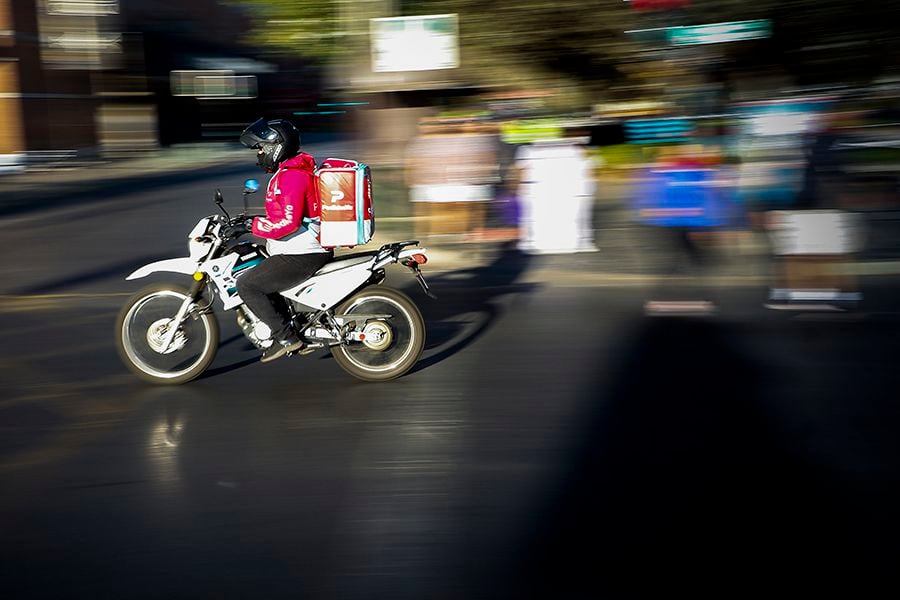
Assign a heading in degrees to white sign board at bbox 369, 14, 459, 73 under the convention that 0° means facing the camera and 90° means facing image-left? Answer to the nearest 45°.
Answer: approximately 0°

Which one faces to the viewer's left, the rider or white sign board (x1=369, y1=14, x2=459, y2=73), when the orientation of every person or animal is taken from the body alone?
the rider

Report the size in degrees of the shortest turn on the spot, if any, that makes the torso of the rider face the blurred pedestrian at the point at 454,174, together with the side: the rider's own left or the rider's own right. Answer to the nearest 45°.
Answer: approximately 90° to the rider's own right

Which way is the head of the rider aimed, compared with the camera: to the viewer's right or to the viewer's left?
to the viewer's left

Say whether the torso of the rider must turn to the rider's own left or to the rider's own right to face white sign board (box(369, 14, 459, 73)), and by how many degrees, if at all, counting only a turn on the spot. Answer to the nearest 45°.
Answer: approximately 90° to the rider's own right

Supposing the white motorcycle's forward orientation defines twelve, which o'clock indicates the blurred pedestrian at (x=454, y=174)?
The blurred pedestrian is roughly at 4 o'clock from the white motorcycle.

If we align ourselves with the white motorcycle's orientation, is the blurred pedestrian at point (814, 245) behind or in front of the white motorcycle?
behind

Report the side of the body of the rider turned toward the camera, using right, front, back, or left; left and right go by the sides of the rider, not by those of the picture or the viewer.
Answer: left

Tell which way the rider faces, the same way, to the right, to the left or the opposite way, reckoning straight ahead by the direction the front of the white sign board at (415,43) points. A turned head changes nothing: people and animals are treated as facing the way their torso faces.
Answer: to the right

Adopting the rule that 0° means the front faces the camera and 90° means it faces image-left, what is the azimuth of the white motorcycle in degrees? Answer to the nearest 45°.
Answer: approximately 90°

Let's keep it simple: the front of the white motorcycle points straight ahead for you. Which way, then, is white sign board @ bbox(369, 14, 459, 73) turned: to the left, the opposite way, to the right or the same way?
to the left
